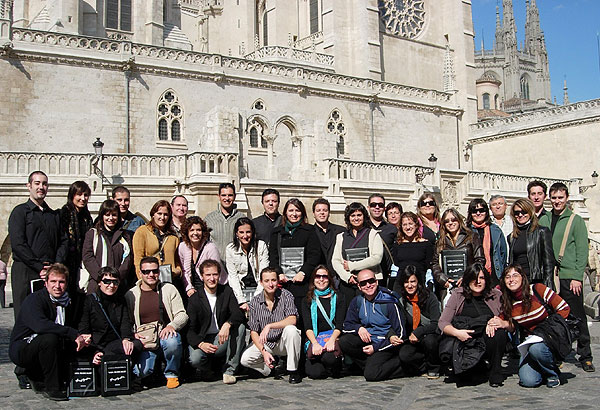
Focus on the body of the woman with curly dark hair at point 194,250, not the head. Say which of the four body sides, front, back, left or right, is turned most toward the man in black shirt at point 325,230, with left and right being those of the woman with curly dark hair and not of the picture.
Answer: left

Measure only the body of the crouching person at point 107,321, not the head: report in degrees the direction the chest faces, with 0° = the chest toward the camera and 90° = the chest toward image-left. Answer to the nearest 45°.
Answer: approximately 0°

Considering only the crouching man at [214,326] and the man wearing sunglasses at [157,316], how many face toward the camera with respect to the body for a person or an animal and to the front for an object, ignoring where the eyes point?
2

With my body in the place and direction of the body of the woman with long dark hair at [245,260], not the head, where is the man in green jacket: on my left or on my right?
on my left

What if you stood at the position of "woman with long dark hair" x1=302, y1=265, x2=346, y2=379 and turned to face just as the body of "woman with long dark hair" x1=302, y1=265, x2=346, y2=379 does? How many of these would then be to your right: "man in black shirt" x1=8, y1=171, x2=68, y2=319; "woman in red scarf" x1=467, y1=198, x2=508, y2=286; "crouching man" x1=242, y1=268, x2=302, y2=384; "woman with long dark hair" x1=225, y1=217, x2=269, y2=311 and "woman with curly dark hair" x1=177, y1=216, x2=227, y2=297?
4

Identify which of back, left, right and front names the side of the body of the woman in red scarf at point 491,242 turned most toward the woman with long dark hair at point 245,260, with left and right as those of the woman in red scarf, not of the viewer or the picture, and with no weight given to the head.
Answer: right

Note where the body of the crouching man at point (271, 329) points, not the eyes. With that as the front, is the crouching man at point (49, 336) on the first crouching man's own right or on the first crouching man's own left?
on the first crouching man's own right
